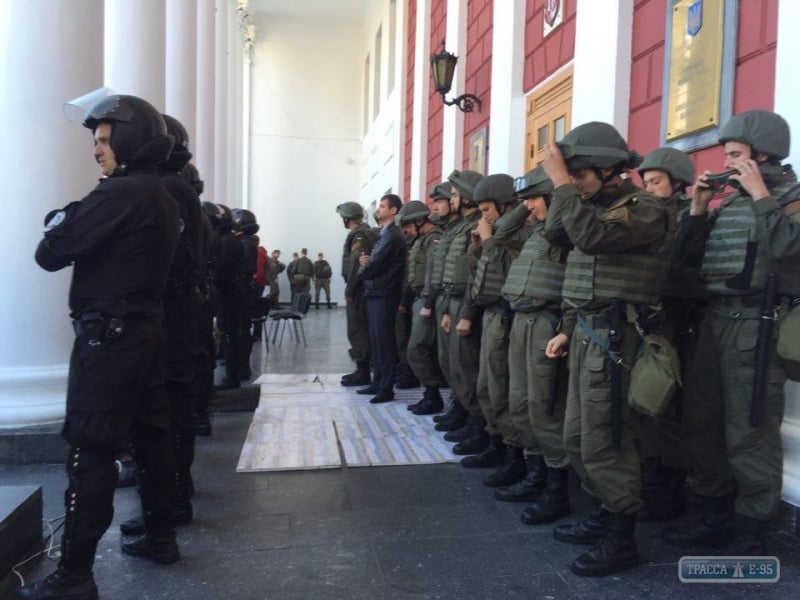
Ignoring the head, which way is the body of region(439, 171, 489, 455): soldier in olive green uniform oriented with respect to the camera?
to the viewer's left

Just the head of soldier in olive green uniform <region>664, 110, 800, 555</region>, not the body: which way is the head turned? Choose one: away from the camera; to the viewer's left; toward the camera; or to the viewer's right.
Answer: to the viewer's left

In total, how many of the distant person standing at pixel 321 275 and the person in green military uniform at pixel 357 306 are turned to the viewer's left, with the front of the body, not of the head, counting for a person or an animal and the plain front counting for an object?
1

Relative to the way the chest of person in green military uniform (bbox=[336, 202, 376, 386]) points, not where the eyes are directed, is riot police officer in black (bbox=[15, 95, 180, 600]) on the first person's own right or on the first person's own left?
on the first person's own left

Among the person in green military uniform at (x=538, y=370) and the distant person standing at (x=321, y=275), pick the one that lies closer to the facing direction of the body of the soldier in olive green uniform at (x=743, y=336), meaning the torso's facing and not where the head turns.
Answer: the person in green military uniform

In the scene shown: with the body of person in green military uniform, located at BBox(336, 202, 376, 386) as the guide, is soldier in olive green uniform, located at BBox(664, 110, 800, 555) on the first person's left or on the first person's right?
on the first person's left

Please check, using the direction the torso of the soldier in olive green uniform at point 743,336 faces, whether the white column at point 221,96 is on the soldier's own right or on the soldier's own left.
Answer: on the soldier's own right

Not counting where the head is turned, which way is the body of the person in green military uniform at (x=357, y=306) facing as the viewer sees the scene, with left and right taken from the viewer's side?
facing to the left of the viewer

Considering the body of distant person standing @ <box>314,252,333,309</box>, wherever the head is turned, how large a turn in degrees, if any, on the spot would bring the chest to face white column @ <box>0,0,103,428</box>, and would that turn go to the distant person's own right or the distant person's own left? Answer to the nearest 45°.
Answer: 0° — they already face it
